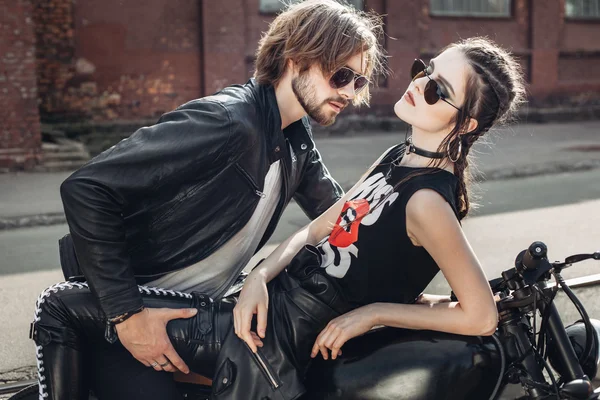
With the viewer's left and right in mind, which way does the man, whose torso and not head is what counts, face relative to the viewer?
facing the viewer and to the right of the viewer

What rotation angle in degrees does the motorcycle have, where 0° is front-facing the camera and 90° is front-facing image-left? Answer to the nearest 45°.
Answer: approximately 270°
